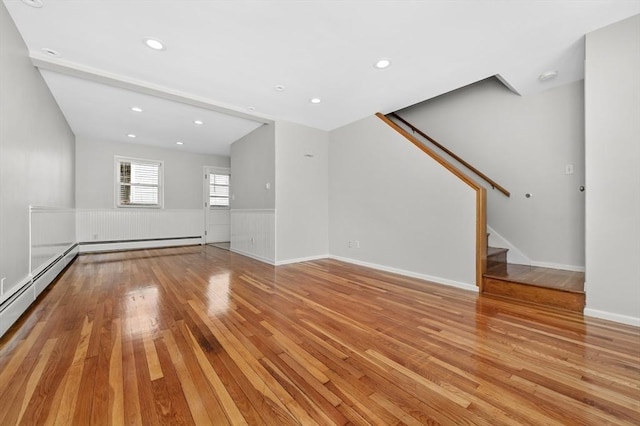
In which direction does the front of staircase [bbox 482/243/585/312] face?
toward the camera

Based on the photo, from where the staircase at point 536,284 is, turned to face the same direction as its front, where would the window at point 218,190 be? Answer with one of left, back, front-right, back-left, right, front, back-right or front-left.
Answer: right
